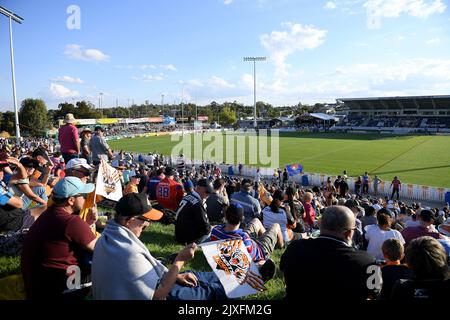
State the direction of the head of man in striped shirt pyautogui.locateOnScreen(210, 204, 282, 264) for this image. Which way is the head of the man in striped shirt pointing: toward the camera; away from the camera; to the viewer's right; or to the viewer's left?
away from the camera

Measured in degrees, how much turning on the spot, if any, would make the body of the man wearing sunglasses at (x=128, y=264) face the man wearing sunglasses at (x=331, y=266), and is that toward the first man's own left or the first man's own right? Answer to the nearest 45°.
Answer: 0° — they already face them

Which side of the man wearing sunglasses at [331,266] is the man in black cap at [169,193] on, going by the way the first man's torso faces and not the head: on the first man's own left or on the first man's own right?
on the first man's own left

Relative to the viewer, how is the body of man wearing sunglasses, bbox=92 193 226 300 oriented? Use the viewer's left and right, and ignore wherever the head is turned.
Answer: facing to the right of the viewer

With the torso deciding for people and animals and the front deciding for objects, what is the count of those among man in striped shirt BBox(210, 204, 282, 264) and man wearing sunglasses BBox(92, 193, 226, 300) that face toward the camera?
0

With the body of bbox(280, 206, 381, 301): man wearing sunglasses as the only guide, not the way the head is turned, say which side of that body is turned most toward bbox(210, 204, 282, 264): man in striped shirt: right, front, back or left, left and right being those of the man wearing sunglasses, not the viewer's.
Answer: left

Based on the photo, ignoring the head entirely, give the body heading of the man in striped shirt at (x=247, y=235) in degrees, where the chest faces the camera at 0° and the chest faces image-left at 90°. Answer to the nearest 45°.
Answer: approximately 225°

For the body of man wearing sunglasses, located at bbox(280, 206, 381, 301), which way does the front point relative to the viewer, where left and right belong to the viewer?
facing away from the viewer and to the right of the viewer

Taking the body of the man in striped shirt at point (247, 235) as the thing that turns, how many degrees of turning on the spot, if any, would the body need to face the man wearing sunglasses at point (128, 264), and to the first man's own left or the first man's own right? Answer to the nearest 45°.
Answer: approximately 180°

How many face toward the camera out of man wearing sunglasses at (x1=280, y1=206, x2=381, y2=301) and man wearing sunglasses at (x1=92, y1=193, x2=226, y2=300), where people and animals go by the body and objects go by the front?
0
